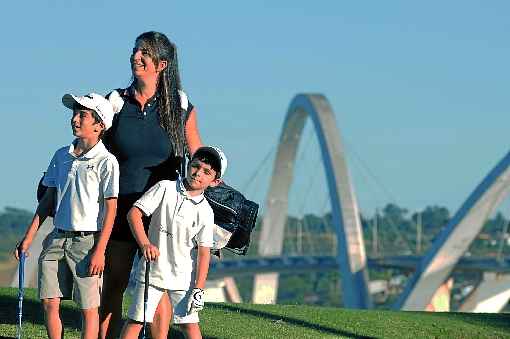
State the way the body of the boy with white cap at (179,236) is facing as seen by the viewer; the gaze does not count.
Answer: toward the camera

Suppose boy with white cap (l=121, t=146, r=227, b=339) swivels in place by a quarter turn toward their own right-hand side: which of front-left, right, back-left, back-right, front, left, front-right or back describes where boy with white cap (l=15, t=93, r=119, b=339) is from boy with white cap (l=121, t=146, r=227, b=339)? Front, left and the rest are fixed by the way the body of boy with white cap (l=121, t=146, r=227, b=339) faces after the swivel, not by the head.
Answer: front
